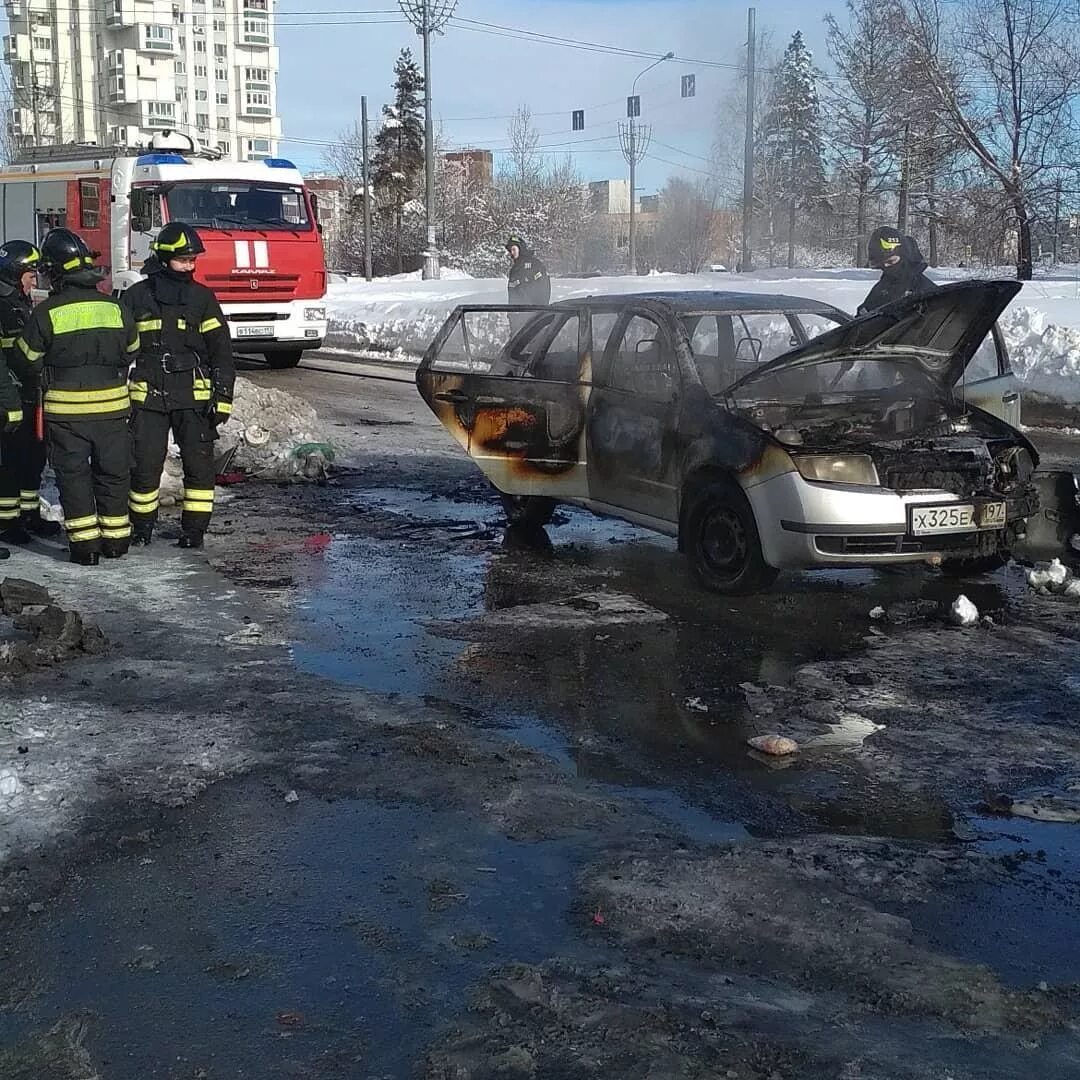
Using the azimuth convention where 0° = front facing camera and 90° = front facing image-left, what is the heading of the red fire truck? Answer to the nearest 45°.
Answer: approximately 315°

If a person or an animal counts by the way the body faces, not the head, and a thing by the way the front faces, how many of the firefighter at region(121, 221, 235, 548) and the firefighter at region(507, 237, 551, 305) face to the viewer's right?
0

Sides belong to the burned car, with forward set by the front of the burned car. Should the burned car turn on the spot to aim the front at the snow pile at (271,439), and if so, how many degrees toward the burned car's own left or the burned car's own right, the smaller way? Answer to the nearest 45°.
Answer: approximately 180°

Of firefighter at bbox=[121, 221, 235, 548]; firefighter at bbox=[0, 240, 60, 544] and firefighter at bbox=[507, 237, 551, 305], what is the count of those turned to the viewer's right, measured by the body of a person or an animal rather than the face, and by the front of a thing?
1

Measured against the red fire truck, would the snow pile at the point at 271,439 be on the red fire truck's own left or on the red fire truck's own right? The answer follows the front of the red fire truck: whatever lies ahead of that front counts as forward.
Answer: on the red fire truck's own right

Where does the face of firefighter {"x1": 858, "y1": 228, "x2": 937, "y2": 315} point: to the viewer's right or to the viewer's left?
to the viewer's left

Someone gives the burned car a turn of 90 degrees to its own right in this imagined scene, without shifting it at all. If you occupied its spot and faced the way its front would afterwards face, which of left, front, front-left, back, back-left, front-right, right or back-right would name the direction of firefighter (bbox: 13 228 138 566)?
front-right

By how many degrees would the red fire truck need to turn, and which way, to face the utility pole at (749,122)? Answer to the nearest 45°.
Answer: approximately 90° to its left

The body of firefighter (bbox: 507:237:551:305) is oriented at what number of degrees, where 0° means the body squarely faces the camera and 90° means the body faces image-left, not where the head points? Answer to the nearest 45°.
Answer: approximately 45°

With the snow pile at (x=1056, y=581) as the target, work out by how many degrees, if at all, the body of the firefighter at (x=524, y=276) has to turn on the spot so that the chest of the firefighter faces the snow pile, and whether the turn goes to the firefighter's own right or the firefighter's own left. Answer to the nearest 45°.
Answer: approximately 45° to the firefighter's own left

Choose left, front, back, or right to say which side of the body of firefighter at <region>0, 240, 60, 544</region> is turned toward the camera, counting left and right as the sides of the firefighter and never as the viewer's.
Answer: right
